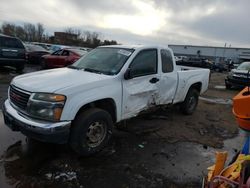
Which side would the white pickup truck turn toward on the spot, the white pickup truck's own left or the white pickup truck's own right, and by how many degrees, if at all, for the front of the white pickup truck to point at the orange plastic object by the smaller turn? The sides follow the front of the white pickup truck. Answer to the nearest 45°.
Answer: approximately 90° to the white pickup truck's own left

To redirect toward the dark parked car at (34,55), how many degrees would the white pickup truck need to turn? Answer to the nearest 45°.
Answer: approximately 135° to its right

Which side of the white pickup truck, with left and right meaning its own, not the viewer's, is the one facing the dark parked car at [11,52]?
right

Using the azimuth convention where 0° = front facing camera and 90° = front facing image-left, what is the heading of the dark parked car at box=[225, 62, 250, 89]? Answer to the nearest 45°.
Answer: approximately 45°

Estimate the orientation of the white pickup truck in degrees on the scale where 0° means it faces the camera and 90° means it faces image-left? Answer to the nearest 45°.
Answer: approximately 45°
